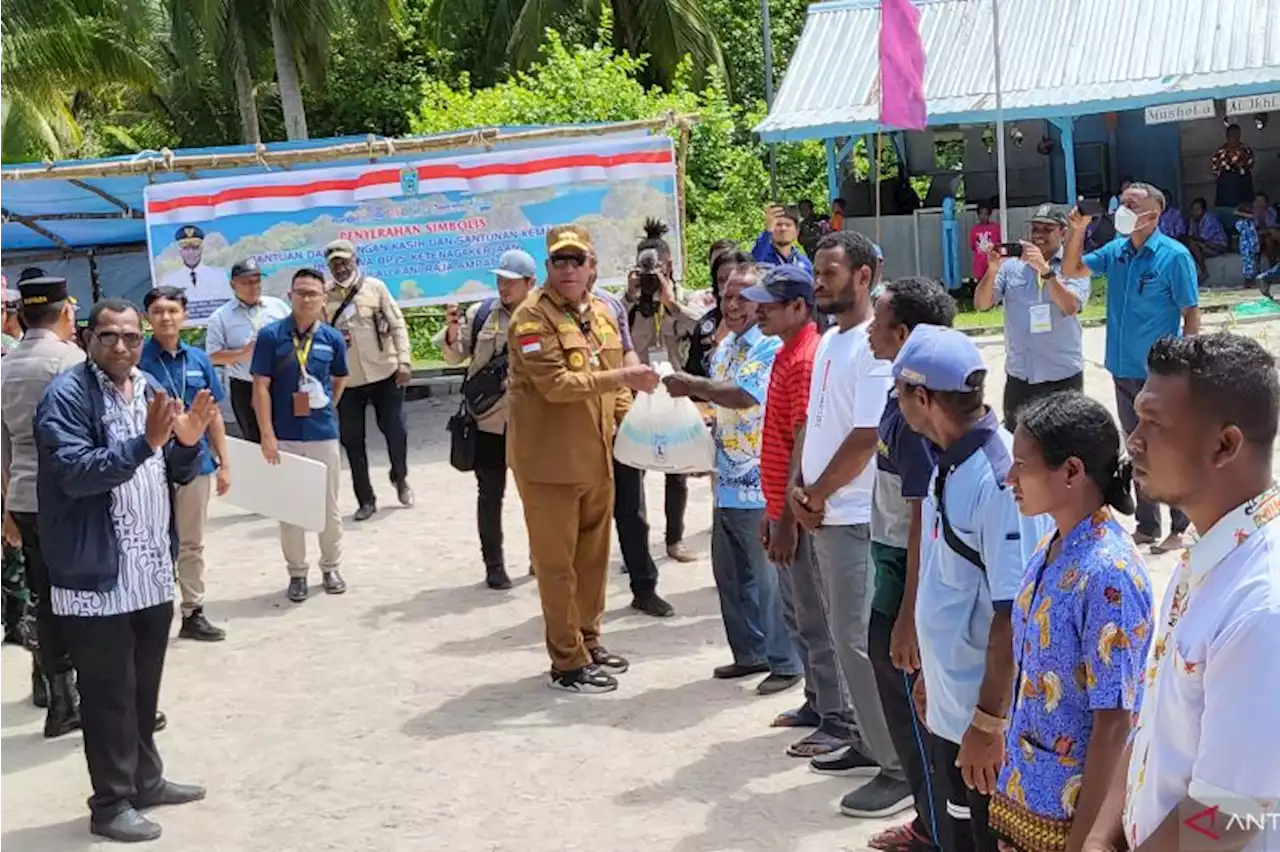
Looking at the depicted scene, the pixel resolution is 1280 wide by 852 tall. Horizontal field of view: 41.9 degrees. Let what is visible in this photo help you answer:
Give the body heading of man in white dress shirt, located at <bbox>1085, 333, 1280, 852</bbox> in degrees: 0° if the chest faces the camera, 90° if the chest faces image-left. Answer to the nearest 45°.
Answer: approximately 90°

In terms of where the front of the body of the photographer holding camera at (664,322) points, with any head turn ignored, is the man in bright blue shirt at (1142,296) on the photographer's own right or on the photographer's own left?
on the photographer's own left

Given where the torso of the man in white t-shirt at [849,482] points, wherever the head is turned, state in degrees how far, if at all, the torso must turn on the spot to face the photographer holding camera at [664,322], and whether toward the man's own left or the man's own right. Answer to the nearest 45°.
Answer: approximately 90° to the man's own right

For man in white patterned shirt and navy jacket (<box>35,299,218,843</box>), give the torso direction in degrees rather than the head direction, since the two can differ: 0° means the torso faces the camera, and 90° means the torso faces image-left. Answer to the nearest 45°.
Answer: approximately 315°

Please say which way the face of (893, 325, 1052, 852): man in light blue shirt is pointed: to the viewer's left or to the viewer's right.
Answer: to the viewer's left

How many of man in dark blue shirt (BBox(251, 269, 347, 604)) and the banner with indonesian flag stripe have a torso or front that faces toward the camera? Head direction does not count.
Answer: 2

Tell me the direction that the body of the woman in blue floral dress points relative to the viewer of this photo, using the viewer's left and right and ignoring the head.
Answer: facing to the left of the viewer

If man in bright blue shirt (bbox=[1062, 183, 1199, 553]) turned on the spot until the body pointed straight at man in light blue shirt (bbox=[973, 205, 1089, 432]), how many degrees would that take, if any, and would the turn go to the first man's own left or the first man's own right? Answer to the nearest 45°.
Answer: approximately 45° to the first man's own right

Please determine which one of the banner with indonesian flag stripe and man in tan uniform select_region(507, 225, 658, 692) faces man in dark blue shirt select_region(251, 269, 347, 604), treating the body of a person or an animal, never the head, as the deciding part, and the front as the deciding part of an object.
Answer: the banner with indonesian flag stripe

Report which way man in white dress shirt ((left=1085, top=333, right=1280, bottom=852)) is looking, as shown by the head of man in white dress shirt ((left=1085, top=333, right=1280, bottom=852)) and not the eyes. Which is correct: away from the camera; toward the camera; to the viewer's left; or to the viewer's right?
to the viewer's left

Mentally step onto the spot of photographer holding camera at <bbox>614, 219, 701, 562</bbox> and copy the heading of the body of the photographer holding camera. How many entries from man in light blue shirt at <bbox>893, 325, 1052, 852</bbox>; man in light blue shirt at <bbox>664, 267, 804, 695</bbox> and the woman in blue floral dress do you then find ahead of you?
3
